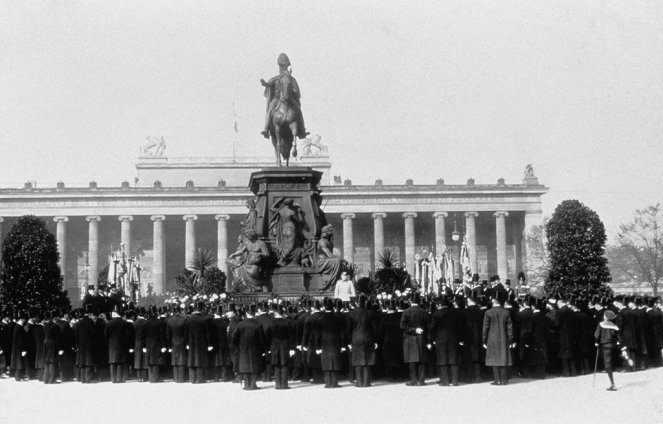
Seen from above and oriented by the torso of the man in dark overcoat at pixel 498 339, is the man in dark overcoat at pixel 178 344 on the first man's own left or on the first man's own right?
on the first man's own left

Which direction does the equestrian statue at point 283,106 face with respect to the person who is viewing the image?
facing the viewer

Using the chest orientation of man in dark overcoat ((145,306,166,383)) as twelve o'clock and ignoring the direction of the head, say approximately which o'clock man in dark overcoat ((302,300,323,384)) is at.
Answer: man in dark overcoat ((302,300,323,384)) is roughly at 4 o'clock from man in dark overcoat ((145,306,166,383)).

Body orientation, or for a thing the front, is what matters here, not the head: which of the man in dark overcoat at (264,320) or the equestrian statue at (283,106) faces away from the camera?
the man in dark overcoat

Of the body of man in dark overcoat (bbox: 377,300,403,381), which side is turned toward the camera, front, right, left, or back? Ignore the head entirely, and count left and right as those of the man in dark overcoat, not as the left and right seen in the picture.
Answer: back

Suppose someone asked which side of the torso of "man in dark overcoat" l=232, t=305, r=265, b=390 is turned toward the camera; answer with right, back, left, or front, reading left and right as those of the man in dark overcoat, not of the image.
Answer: back

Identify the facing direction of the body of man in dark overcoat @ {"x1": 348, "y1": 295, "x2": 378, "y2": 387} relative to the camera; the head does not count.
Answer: away from the camera

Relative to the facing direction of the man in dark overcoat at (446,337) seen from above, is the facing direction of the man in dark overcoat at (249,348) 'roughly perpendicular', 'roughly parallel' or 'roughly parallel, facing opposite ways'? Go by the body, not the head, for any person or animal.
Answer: roughly parallel

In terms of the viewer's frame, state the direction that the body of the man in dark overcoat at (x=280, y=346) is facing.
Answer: away from the camera

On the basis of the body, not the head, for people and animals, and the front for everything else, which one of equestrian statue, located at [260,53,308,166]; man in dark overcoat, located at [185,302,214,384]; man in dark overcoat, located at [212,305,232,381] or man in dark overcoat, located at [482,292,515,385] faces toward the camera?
the equestrian statue

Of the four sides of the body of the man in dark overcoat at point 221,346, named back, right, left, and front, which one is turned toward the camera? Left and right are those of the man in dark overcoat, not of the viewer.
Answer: back

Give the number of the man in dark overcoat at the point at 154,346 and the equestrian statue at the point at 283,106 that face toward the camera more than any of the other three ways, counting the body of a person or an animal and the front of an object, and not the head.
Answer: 1

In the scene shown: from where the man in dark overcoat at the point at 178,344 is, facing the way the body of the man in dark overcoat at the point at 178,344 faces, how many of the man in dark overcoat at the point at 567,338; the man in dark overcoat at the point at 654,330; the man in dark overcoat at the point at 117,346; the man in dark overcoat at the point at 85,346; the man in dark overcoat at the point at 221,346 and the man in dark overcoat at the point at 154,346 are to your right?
3

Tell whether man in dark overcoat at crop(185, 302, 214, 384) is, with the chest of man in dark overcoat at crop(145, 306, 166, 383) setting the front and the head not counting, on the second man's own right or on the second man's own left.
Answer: on the second man's own right

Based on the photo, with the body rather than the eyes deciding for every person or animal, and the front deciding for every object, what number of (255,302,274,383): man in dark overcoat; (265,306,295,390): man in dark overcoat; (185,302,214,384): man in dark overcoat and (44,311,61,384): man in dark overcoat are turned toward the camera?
0

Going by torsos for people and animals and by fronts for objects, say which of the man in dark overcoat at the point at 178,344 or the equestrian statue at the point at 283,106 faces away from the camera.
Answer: the man in dark overcoat

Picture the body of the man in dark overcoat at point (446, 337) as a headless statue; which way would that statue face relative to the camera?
away from the camera

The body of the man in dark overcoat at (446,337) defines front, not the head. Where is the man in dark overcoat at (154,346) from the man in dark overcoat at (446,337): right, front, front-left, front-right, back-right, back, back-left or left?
left

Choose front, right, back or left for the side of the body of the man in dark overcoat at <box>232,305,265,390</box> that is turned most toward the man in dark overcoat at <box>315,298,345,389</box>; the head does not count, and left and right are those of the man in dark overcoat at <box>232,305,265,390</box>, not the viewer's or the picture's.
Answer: right
